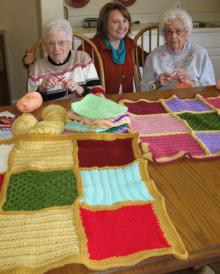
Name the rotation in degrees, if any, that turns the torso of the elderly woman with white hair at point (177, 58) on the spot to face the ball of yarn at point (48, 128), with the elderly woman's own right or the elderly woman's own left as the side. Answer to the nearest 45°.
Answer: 0° — they already face it

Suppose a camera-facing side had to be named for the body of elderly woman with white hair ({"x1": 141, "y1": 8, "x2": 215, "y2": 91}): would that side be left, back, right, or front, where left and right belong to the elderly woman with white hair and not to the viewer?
front

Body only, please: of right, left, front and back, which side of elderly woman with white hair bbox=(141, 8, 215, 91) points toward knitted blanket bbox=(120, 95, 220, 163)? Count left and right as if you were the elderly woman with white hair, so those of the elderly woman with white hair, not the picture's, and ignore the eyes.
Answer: front

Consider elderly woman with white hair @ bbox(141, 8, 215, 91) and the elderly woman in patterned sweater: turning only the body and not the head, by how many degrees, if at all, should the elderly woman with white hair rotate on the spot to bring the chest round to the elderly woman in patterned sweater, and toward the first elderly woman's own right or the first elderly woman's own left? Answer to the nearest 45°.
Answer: approximately 45° to the first elderly woman's own right

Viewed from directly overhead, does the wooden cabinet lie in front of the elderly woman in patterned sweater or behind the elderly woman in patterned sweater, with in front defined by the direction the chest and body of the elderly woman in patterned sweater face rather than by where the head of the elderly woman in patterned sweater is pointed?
behind

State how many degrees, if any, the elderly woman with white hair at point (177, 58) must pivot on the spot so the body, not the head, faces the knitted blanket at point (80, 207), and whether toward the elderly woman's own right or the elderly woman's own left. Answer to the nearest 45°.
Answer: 0° — they already face it

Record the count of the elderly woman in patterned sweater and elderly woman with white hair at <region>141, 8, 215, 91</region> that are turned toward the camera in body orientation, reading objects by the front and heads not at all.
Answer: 2

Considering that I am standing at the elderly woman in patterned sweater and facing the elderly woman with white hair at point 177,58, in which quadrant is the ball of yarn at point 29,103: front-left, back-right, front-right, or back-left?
back-right

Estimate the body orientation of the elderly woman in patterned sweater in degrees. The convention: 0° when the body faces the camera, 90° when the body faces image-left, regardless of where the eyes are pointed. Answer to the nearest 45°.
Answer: approximately 0°

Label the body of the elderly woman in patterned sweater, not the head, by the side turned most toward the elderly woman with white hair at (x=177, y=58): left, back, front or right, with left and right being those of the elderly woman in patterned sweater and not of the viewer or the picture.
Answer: left

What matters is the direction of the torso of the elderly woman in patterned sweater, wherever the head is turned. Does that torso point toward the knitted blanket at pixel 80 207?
yes

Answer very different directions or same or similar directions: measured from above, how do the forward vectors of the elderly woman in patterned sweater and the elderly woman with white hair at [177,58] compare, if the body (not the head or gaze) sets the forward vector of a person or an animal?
same or similar directions

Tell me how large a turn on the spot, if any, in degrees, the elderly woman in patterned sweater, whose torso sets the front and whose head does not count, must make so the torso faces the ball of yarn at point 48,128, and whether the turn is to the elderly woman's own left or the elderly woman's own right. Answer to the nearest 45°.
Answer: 0° — they already face it

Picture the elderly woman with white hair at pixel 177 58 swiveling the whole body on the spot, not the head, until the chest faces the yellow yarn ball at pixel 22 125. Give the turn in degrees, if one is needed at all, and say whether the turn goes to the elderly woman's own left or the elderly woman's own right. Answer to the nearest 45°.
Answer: approximately 45° to the elderly woman's own right

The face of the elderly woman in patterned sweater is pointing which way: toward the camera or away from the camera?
toward the camera

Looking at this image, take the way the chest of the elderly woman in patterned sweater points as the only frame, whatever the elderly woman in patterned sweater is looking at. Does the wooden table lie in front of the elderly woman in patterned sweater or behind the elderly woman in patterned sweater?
in front
